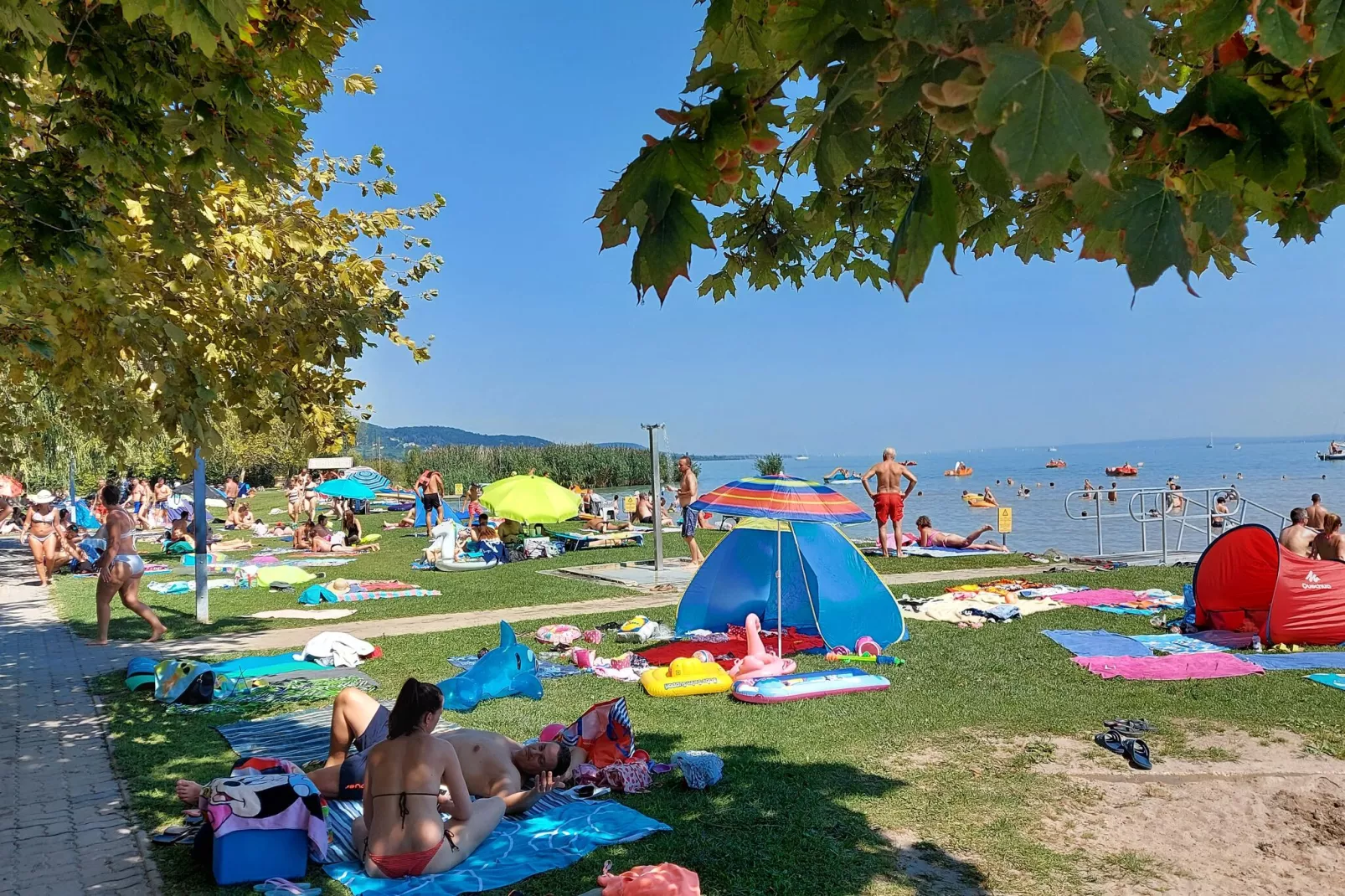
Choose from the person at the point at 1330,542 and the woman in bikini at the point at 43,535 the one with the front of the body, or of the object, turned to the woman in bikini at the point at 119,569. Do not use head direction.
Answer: the woman in bikini at the point at 43,535

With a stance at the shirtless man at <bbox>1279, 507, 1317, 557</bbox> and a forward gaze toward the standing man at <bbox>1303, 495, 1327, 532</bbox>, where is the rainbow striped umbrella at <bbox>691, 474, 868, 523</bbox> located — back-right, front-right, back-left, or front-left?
back-left
